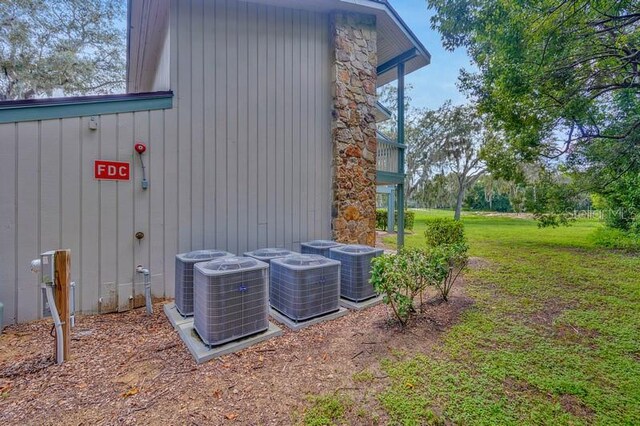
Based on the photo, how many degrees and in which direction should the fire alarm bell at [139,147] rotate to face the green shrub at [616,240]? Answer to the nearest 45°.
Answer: approximately 90° to its left

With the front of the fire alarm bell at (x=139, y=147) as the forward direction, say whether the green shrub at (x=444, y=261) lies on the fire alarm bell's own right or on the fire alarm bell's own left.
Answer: on the fire alarm bell's own left

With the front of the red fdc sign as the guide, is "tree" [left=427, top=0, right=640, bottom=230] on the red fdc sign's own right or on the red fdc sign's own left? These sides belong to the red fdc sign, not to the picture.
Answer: on the red fdc sign's own left

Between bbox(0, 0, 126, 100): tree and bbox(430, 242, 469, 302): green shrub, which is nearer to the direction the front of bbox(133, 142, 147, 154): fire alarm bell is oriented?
the green shrub

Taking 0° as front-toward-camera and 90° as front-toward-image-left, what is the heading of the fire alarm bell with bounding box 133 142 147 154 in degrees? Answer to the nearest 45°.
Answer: approximately 0°

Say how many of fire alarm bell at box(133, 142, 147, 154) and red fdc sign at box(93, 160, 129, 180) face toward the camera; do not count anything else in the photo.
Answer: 2

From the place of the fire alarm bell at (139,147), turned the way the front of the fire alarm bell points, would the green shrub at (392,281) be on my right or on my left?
on my left

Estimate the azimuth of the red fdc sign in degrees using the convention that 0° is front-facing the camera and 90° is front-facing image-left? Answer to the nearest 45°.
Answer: approximately 0°

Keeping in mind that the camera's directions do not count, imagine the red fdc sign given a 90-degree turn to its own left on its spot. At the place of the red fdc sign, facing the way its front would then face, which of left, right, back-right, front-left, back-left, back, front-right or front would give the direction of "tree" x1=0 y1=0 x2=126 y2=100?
left
